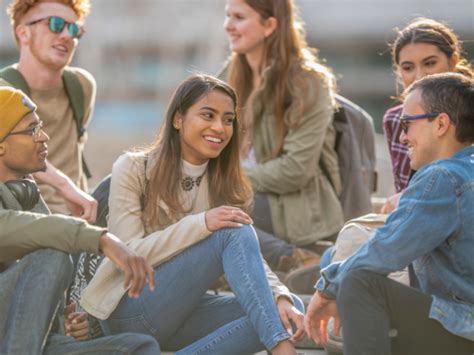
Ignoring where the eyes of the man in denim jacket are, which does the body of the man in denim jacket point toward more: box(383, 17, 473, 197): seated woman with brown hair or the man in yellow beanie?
the man in yellow beanie

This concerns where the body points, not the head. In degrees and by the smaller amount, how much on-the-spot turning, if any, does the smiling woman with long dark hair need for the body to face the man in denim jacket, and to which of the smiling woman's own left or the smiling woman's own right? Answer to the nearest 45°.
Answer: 0° — they already face them

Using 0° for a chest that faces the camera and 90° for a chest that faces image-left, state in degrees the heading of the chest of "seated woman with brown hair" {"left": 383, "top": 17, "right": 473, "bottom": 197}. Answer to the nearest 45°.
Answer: approximately 45°

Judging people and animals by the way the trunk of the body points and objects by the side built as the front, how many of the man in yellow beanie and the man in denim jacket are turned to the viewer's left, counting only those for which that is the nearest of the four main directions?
1

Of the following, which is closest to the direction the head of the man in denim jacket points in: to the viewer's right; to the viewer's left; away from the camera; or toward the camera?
to the viewer's left

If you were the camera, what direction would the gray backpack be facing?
facing to the right of the viewer

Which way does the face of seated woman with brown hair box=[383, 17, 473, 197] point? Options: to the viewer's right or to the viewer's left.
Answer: to the viewer's left

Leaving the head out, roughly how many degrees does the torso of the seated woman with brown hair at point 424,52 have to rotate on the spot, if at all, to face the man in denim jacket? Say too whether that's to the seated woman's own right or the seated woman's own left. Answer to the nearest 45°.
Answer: approximately 45° to the seated woman's own left

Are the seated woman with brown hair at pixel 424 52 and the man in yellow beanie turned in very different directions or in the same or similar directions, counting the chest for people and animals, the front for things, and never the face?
very different directions

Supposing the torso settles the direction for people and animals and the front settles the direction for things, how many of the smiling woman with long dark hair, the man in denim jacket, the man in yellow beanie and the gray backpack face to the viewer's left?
1

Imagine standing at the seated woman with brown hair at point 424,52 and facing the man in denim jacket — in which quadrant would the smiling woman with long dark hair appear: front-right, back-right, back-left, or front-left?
front-right

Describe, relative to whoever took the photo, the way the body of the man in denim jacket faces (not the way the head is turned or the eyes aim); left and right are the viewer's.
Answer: facing to the left of the viewer

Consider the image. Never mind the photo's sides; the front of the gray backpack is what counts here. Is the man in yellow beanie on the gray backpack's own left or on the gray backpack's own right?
on the gray backpack's own right

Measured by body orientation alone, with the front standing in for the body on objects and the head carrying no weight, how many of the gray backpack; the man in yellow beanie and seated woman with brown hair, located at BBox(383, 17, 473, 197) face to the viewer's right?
2

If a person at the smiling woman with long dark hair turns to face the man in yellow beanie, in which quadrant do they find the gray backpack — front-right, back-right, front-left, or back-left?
back-right
